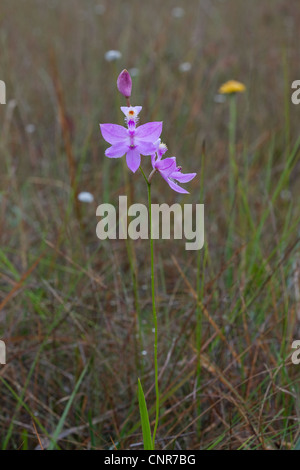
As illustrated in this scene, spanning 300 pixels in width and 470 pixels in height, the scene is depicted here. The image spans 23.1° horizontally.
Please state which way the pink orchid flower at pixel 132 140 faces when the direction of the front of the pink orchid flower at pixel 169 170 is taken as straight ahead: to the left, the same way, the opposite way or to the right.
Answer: to the right

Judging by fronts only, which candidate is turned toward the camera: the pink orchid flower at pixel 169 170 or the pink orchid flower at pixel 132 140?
the pink orchid flower at pixel 132 140

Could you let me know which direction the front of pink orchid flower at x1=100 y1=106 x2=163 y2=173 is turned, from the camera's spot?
facing the viewer

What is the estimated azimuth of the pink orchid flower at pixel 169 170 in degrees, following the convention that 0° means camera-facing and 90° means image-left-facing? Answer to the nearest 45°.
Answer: approximately 270°

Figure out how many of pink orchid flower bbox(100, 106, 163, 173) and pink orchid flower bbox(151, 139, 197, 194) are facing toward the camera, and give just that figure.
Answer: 1
